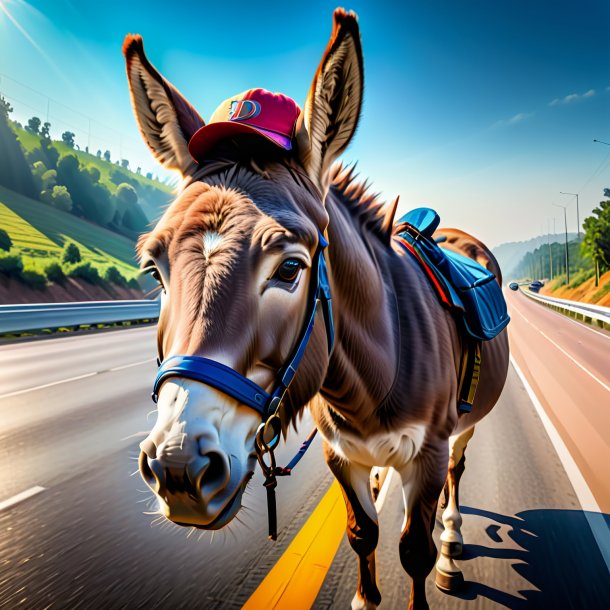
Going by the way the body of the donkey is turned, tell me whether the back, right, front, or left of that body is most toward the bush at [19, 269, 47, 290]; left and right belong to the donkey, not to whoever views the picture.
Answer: right

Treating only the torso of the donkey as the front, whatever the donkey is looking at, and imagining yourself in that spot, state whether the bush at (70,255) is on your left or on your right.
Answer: on your right

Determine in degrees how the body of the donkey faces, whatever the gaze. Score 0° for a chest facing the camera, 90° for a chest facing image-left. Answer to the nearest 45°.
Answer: approximately 45°

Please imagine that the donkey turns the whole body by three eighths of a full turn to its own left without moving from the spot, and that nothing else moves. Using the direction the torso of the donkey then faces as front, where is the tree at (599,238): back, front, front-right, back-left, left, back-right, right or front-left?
front-left

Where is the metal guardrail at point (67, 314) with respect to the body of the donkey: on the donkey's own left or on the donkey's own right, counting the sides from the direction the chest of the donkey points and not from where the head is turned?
on the donkey's own right

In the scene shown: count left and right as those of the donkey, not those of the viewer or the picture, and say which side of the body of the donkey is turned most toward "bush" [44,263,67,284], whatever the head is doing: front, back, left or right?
right

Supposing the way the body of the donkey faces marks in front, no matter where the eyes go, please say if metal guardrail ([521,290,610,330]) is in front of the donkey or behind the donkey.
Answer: behind

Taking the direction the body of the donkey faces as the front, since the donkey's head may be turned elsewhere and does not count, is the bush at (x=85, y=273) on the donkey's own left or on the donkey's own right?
on the donkey's own right

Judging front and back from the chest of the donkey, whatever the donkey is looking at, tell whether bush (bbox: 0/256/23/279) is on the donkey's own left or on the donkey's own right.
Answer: on the donkey's own right

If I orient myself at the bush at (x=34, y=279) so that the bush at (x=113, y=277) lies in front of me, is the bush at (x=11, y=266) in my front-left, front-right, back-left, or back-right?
back-left
